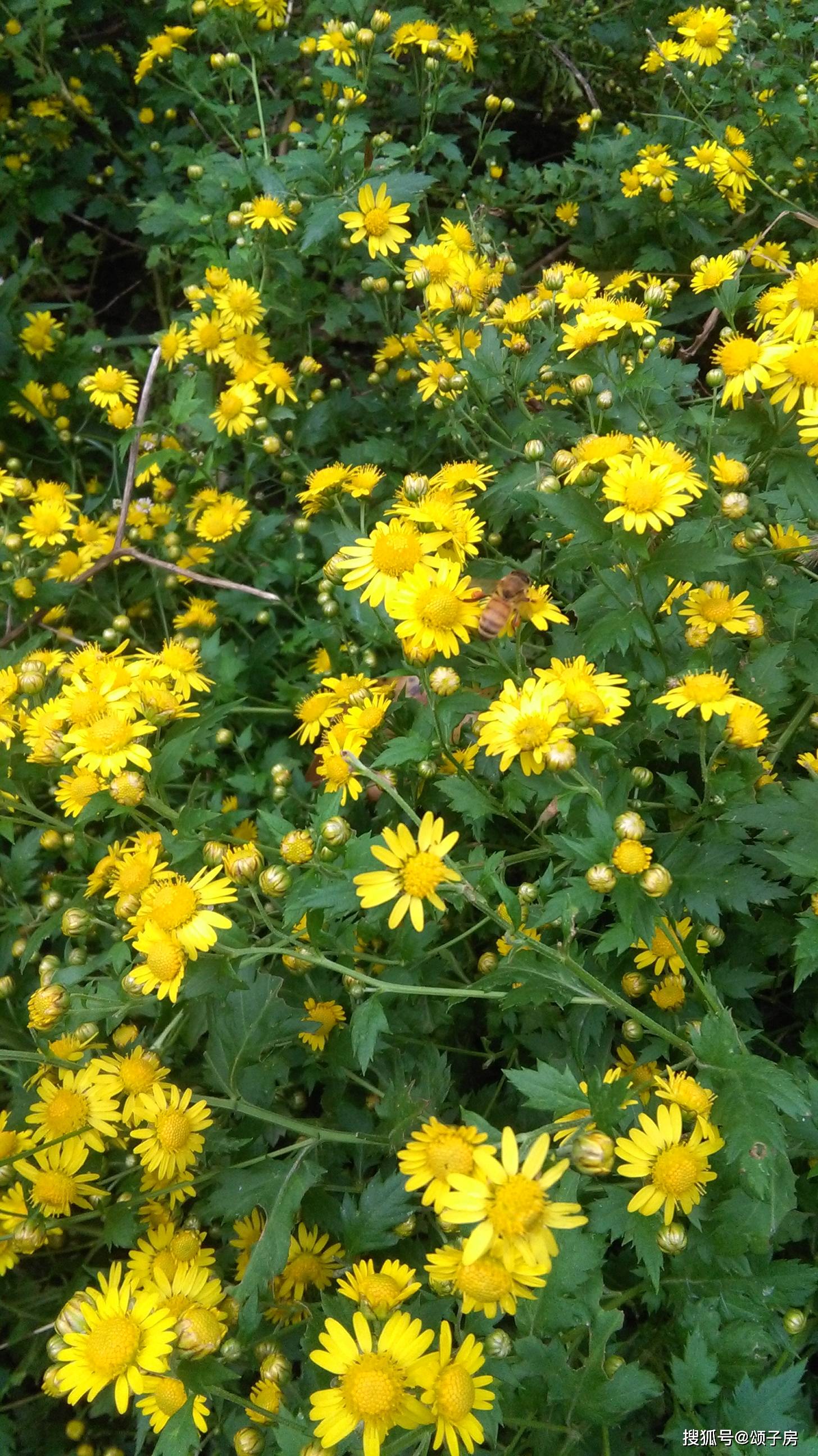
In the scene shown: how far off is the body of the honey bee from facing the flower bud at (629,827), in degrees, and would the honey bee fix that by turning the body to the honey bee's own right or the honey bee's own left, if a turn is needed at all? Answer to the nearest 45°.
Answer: approximately 135° to the honey bee's own right

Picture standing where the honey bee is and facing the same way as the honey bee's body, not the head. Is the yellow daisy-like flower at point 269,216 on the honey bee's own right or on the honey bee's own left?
on the honey bee's own left

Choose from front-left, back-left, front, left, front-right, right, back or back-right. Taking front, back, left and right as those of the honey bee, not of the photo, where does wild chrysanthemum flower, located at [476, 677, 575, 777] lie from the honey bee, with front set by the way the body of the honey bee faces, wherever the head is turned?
back-right

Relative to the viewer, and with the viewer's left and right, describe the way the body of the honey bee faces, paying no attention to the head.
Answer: facing away from the viewer and to the right of the viewer

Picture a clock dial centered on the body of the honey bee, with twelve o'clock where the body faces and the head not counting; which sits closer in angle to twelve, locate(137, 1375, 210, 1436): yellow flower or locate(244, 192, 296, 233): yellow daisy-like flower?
the yellow daisy-like flower

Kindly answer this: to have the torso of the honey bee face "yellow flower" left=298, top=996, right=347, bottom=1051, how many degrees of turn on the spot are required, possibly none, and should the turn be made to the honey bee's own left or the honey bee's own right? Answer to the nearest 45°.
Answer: approximately 135° to the honey bee's own right

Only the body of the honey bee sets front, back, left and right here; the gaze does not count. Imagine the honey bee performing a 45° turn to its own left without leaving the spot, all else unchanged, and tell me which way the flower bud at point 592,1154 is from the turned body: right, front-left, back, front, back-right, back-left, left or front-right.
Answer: back

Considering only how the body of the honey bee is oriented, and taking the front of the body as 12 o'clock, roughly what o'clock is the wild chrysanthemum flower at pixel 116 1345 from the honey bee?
The wild chrysanthemum flower is roughly at 5 o'clock from the honey bee.

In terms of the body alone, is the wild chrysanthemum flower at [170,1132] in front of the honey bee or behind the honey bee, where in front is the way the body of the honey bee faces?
behind

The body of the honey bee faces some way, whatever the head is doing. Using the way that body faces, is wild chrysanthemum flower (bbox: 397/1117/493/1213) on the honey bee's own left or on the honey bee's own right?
on the honey bee's own right

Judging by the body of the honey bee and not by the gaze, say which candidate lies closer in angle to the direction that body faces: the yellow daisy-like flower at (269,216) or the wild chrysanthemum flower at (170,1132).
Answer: the yellow daisy-like flower

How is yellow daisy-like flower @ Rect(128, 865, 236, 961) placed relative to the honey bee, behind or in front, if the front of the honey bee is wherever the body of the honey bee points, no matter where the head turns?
behind
